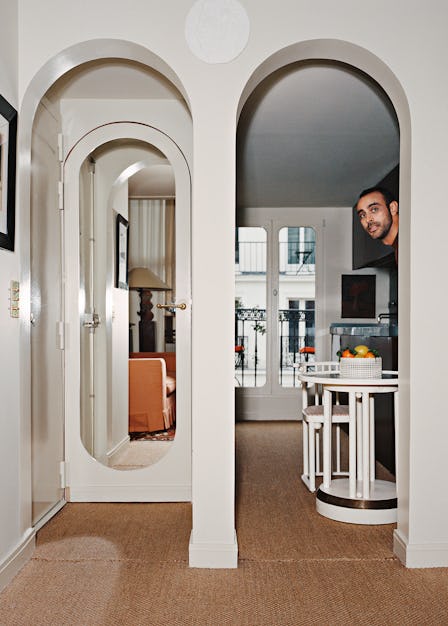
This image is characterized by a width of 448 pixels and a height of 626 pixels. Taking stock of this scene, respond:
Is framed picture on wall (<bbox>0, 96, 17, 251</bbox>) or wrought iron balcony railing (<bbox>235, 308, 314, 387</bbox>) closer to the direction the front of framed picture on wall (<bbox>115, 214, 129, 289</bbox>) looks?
the wrought iron balcony railing

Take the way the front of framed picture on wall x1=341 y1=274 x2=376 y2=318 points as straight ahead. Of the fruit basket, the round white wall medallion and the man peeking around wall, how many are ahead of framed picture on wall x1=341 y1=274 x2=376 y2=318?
3

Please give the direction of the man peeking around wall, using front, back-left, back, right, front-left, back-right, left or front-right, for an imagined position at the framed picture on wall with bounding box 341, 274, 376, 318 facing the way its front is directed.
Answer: front

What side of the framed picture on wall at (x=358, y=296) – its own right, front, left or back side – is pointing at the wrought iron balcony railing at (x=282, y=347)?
right

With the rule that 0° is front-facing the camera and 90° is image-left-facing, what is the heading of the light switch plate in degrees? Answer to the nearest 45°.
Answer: approximately 270°

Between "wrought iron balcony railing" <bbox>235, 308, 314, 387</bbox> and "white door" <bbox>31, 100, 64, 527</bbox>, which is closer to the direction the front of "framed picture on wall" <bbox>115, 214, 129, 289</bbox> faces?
the wrought iron balcony railing

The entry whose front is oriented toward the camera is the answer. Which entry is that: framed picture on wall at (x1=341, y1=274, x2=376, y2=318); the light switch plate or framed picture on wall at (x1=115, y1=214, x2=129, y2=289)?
framed picture on wall at (x1=341, y1=274, x2=376, y2=318)

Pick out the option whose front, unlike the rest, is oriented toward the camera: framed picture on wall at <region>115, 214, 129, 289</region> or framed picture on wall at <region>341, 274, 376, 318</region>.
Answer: framed picture on wall at <region>341, 274, 376, 318</region>

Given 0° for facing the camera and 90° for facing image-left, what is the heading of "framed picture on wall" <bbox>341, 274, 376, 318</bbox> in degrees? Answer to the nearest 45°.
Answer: approximately 0°
